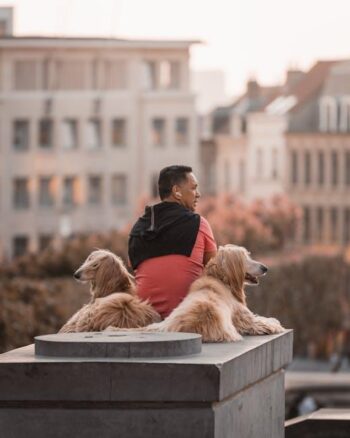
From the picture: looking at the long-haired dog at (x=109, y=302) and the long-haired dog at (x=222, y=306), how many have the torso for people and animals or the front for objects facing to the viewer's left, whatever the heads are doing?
1

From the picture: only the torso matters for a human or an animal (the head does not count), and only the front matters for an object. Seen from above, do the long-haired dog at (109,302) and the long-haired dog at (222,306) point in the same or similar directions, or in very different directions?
very different directions

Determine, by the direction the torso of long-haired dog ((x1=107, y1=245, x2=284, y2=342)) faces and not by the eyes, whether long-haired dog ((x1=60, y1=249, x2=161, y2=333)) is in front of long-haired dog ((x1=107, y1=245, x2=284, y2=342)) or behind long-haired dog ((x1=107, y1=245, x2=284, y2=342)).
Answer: behind

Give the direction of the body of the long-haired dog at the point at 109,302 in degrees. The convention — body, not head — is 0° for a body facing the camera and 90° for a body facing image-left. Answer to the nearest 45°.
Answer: approximately 90°

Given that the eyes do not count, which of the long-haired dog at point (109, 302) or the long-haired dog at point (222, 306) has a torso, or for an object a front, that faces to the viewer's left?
the long-haired dog at point (109, 302)

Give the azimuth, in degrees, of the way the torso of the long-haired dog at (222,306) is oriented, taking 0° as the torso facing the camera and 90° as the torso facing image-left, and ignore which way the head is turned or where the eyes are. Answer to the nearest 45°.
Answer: approximately 270°
